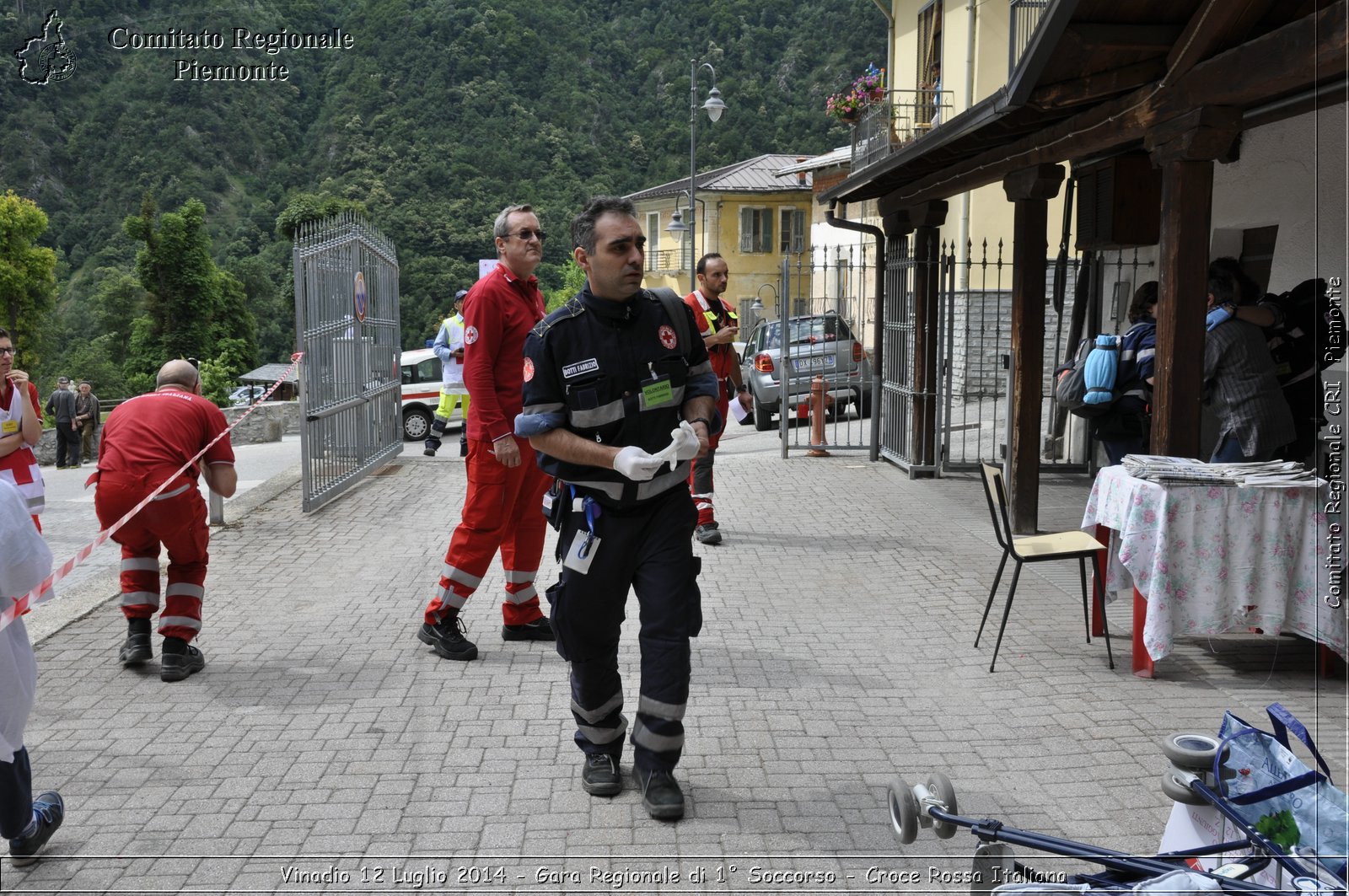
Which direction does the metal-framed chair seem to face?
to the viewer's right

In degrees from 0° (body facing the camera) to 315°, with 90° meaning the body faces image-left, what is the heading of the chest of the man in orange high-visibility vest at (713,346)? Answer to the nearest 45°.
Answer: approximately 315°

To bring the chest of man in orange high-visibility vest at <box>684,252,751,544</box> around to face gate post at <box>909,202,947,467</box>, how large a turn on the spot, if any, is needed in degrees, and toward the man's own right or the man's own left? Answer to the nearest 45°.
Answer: approximately 90° to the man's own left

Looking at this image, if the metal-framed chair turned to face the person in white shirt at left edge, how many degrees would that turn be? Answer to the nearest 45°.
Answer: approximately 135° to its right
